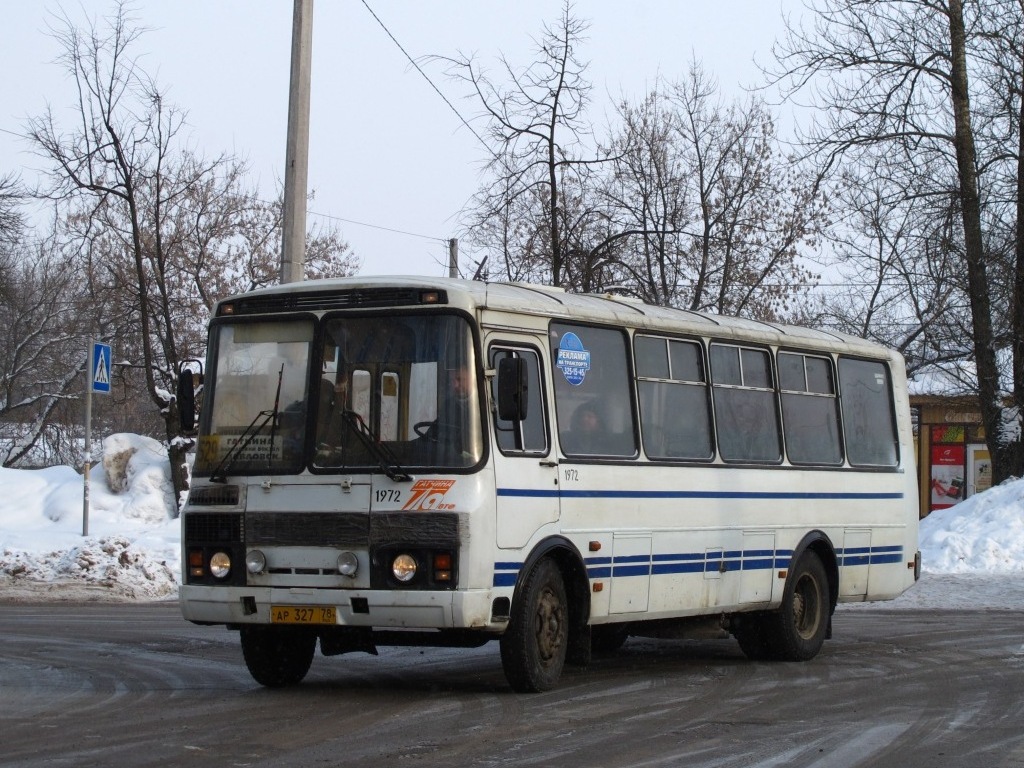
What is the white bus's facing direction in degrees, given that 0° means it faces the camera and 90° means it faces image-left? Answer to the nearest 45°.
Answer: approximately 45°

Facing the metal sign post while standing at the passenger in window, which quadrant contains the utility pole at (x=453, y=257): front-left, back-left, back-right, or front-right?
front-right

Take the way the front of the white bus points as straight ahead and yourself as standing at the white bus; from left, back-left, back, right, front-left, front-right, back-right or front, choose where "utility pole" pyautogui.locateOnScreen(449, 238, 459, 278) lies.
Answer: back-right

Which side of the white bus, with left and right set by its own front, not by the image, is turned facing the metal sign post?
right

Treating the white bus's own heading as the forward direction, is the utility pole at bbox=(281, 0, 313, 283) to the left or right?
on its right

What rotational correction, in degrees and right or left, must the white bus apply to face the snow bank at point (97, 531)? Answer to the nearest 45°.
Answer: approximately 90° to its right
